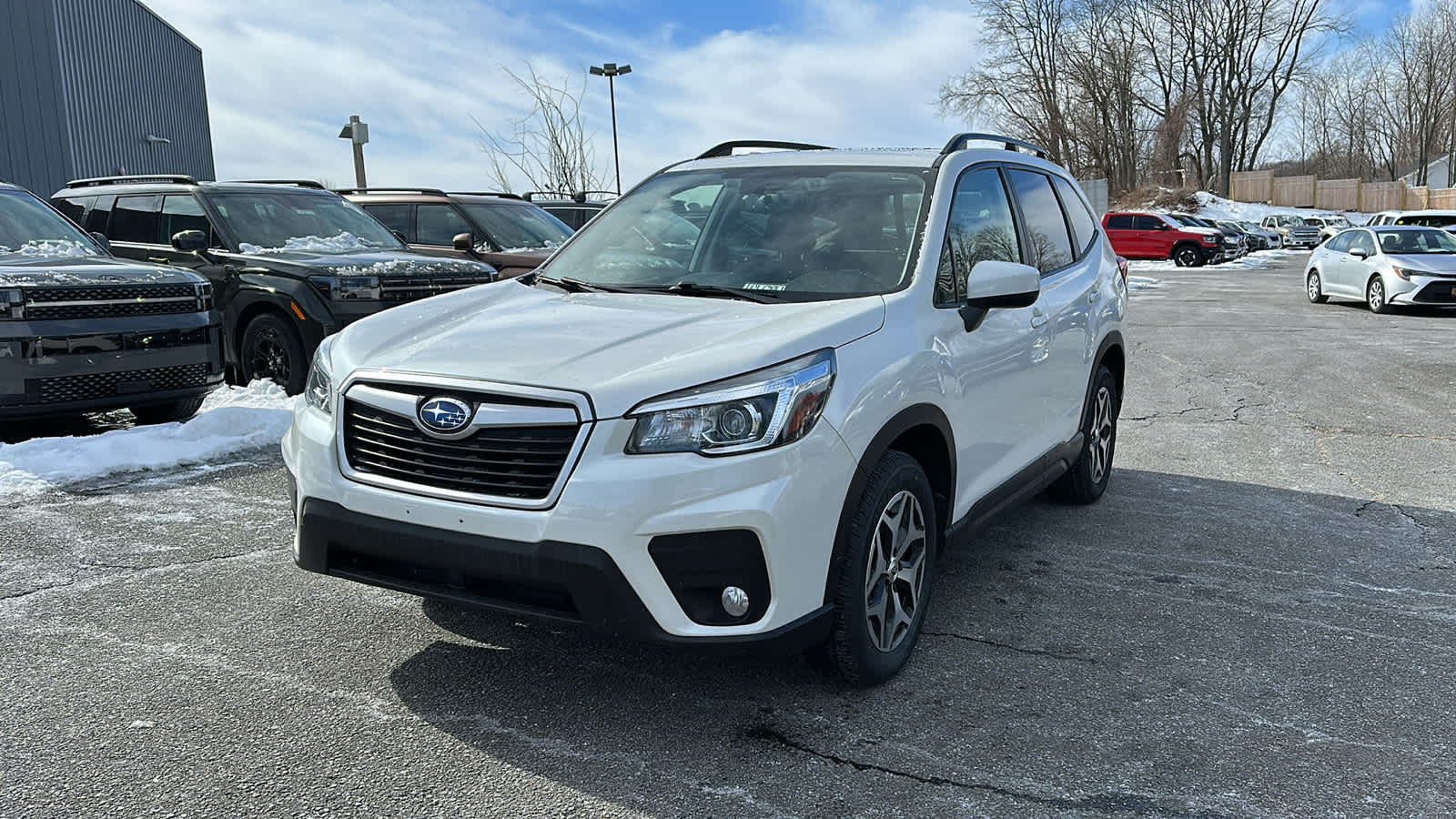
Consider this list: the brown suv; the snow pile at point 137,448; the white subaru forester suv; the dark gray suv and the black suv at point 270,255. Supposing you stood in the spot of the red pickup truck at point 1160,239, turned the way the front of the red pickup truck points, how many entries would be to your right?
5

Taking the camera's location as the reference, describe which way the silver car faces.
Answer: facing the viewer and to the right of the viewer

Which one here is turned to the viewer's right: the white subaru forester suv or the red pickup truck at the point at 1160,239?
the red pickup truck

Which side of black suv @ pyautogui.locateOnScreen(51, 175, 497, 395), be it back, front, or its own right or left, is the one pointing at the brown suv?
left

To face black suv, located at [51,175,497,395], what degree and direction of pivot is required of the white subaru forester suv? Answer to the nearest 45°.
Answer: approximately 90° to its right

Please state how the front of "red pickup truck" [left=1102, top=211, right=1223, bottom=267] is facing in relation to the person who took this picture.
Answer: facing to the right of the viewer

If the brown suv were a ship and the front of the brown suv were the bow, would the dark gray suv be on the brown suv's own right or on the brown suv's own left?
on the brown suv's own right

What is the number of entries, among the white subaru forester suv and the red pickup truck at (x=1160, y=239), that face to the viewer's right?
1

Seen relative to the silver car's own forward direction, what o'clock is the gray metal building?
The gray metal building is roughly at 4 o'clock from the silver car.

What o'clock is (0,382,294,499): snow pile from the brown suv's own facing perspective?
The snow pile is roughly at 2 o'clock from the brown suv.

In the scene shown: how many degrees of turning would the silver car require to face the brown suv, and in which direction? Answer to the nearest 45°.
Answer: approximately 90° to its right
